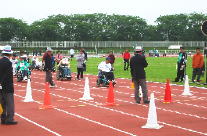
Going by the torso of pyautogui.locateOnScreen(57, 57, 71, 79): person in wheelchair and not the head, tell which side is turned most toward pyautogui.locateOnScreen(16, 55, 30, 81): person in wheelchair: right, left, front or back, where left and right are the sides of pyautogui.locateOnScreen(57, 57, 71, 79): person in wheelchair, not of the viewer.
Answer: right

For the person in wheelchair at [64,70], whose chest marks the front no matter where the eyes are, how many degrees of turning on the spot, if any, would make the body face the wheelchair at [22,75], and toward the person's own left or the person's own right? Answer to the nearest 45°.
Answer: approximately 90° to the person's own right

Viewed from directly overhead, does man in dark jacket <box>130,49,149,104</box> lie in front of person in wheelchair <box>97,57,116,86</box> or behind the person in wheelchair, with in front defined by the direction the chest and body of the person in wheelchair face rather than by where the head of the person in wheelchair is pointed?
in front

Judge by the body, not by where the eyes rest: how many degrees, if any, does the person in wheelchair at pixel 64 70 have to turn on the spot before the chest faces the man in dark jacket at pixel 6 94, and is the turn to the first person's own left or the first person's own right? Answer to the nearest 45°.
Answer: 0° — they already face them

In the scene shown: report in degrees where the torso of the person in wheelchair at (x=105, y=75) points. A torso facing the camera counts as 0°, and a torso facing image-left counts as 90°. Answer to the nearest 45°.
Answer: approximately 315°

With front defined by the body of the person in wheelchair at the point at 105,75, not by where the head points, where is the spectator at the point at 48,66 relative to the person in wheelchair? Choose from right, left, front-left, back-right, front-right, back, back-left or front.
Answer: back-right

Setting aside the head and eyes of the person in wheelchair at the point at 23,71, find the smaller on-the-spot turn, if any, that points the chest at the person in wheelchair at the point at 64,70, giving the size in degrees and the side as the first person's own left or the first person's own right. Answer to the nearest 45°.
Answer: approximately 90° to the first person's own left

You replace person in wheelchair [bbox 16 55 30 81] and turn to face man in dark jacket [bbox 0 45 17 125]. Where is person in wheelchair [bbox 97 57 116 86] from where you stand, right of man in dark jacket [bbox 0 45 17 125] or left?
left

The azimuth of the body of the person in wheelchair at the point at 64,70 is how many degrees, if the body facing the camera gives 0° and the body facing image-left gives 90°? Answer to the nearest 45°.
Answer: approximately 0°

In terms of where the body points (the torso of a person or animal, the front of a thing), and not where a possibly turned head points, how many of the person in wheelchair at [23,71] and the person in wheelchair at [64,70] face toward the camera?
2

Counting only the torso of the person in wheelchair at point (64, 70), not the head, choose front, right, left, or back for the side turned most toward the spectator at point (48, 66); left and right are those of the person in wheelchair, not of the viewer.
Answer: right

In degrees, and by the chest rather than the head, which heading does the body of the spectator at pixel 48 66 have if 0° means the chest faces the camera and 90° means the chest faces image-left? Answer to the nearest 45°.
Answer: approximately 315°
